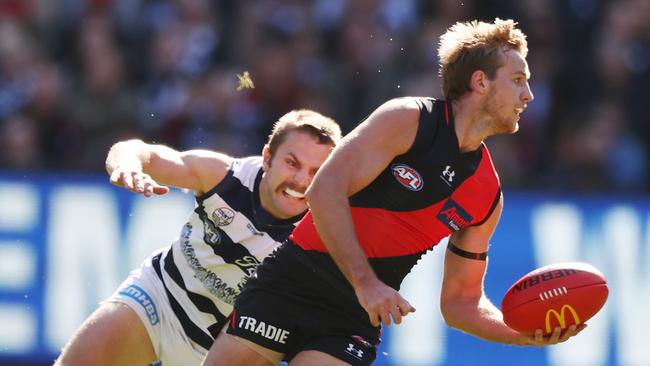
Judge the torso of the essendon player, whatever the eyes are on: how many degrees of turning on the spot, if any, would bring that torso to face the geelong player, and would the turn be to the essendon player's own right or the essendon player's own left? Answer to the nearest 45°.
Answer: approximately 180°

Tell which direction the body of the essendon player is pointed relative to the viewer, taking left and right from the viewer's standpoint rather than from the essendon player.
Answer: facing the viewer and to the right of the viewer

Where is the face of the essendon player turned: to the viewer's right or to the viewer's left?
to the viewer's right
